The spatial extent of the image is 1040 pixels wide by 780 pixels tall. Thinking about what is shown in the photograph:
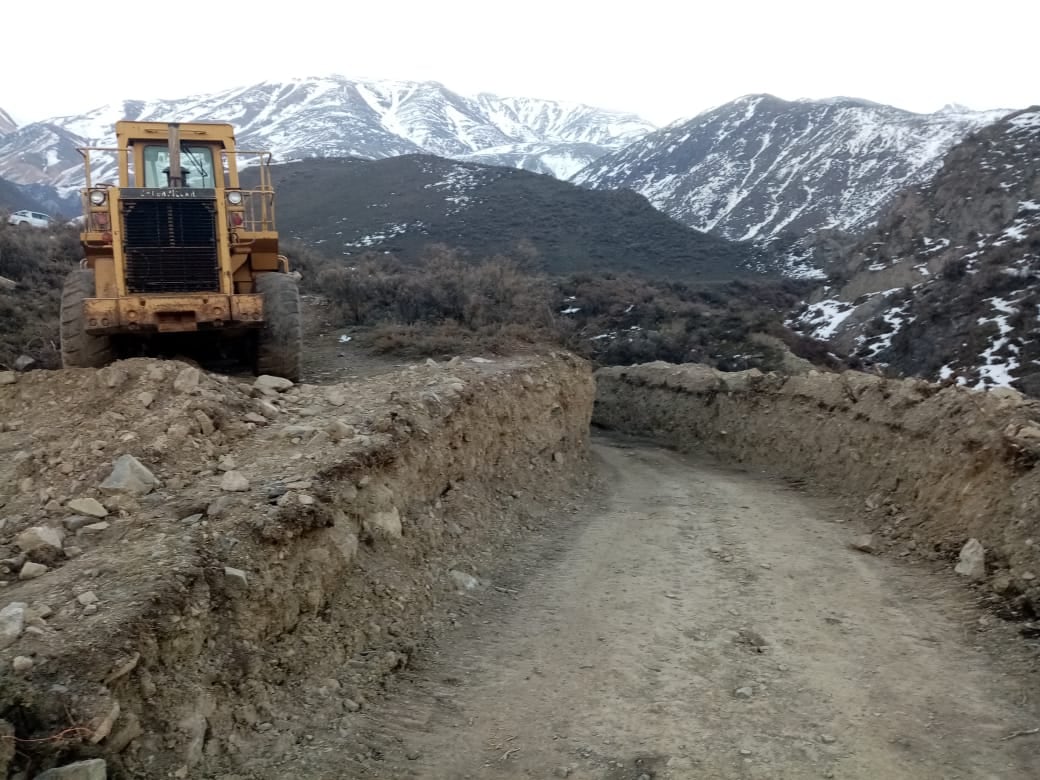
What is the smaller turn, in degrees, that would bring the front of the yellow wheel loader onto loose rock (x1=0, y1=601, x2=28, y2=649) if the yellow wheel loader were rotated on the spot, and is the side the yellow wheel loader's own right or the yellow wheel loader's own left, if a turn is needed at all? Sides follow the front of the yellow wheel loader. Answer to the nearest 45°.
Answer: approximately 180°

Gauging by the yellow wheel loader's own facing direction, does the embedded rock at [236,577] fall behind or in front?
behind

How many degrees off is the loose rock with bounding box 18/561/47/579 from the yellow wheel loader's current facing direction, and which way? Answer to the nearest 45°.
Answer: approximately 180°

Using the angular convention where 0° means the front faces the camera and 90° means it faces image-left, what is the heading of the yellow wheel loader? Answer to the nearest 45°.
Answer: approximately 180°

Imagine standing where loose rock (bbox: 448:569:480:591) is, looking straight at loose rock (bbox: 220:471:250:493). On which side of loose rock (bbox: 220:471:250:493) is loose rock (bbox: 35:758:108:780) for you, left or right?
left

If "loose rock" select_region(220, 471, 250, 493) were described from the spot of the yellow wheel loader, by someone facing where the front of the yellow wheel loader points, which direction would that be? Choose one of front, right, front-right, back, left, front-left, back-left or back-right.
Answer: back

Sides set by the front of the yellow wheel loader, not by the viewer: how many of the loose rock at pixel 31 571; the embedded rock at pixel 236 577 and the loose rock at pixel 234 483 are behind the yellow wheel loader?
3

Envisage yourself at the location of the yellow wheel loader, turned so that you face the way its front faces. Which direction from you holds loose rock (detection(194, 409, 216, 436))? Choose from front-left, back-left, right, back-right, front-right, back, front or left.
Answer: back

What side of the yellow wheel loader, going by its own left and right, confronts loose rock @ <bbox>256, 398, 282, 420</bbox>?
back

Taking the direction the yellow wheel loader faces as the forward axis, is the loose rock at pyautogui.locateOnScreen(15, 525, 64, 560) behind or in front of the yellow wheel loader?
behind

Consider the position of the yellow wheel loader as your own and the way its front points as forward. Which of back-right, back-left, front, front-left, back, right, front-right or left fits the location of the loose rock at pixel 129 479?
back

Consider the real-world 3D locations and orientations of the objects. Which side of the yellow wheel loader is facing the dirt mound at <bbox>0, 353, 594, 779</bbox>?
back

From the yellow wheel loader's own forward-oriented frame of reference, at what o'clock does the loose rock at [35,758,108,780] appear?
The loose rock is roughly at 6 o'clock from the yellow wheel loader.

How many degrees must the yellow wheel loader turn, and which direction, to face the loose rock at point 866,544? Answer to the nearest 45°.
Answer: approximately 135° to its right

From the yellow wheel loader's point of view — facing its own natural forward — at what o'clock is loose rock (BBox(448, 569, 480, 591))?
The loose rock is roughly at 5 o'clock from the yellow wheel loader.

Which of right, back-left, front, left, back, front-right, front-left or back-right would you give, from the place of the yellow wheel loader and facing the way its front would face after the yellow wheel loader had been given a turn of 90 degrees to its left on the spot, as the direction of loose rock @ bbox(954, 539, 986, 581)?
back-left

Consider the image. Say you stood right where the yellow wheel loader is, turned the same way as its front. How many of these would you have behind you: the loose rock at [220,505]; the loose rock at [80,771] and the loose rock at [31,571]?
3
